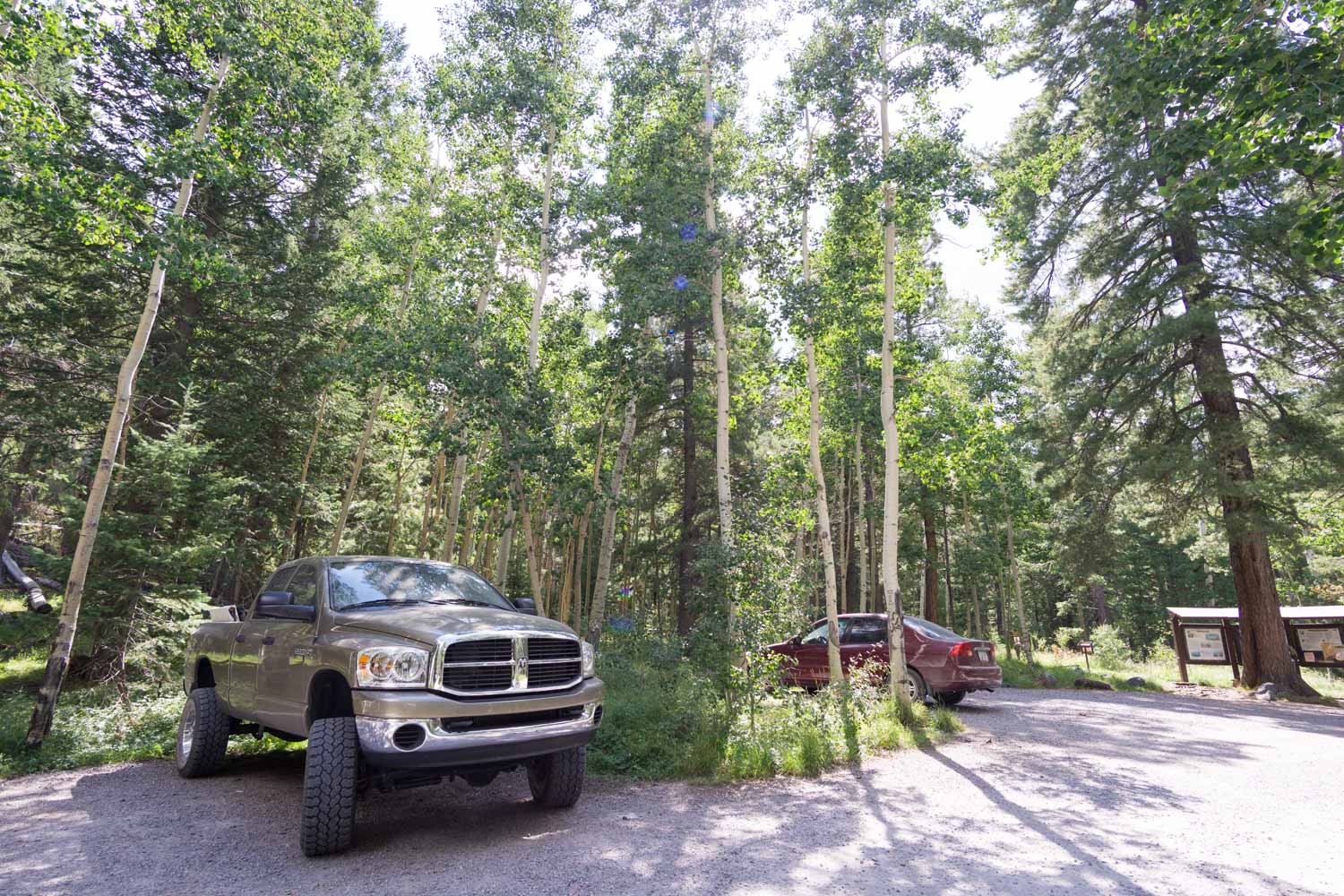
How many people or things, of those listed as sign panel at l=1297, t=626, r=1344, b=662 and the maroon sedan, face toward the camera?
1

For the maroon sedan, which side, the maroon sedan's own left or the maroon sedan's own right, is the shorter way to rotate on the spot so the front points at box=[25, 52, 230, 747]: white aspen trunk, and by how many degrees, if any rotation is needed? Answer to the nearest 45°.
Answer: approximately 90° to the maroon sedan's own left

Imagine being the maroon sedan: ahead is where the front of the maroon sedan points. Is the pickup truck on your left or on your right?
on your left

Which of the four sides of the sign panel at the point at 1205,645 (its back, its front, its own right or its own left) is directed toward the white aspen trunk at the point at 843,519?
right

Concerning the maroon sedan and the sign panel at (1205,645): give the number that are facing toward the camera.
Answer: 1

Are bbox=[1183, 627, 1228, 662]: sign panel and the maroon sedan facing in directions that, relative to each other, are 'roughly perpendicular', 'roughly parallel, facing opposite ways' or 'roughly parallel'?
roughly perpendicular

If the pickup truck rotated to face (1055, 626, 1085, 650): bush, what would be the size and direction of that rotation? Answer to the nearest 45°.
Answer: approximately 90° to its left

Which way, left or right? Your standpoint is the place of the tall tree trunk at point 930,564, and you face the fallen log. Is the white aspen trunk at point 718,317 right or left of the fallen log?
left

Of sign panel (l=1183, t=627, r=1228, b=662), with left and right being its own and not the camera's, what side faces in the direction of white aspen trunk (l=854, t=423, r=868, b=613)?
right

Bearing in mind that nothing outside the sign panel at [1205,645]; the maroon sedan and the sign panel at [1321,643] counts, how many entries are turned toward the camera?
2

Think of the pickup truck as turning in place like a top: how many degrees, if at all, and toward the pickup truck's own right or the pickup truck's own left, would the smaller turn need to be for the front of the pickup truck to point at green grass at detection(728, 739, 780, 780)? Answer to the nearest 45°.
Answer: approximately 45° to the pickup truck's own left

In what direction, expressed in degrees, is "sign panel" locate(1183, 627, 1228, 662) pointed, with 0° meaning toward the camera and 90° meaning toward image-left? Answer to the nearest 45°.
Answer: approximately 0°

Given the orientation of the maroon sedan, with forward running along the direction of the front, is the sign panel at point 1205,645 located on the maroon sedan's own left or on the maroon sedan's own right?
on the maroon sedan's own right
